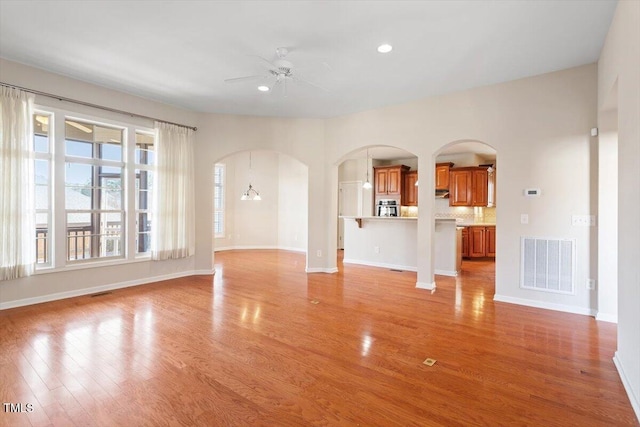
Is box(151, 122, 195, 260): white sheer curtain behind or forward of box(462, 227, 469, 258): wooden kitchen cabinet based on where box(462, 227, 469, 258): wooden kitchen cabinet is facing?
forward

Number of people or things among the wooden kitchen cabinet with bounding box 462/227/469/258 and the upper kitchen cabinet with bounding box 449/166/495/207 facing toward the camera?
2

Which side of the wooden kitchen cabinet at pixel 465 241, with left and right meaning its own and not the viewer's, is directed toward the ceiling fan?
front

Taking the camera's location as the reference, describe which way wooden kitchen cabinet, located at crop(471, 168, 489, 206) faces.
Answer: facing the viewer

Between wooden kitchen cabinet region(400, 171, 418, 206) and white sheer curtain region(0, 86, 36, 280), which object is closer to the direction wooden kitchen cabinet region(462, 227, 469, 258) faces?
the white sheer curtain

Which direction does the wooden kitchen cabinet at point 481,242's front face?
toward the camera

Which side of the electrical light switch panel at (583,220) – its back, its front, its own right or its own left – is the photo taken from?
front

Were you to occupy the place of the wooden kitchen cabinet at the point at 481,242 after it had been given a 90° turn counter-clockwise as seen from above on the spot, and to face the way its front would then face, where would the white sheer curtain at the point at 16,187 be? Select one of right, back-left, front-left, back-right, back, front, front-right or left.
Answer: back-right

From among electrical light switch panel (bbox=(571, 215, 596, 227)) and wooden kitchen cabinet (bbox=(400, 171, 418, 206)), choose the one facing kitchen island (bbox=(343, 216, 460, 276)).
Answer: the wooden kitchen cabinet

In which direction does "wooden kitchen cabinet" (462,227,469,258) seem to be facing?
toward the camera

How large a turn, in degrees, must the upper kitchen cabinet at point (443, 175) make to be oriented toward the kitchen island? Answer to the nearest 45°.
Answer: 0° — it already faces it
